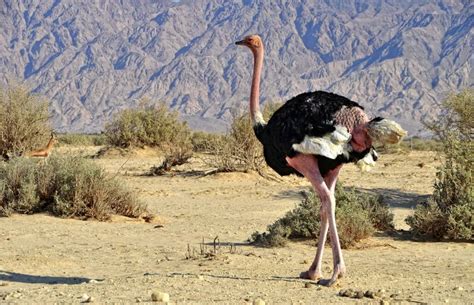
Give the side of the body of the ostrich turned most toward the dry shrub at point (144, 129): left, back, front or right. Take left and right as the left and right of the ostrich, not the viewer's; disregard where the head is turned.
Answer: right

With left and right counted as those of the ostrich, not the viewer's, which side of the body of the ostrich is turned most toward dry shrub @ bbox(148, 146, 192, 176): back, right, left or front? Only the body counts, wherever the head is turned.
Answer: right

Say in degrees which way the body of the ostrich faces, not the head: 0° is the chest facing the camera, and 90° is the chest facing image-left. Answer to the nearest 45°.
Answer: approximately 90°

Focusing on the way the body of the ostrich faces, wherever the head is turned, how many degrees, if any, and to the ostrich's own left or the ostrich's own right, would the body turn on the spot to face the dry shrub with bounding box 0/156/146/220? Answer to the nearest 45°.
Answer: approximately 45° to the ostrich's own right

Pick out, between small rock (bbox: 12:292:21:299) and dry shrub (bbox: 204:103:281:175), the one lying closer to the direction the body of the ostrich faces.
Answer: the small rock

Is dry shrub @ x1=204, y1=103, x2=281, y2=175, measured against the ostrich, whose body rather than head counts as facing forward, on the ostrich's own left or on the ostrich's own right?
on the ostrich's own right

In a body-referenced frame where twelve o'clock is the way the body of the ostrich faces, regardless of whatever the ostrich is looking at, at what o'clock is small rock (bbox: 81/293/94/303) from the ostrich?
The small rock is roughly at 11 o'clock from the ostrich.

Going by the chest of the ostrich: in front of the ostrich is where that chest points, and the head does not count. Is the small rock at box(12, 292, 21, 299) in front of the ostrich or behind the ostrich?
in front

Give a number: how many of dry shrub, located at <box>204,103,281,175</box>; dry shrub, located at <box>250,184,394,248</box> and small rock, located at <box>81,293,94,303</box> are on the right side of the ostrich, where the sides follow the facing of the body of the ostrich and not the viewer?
2

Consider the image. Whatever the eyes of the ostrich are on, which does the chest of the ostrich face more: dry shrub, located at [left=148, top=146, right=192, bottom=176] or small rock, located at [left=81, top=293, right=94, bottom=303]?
the small rock

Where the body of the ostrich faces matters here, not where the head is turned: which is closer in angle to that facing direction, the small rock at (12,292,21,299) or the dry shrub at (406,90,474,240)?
the small rock
